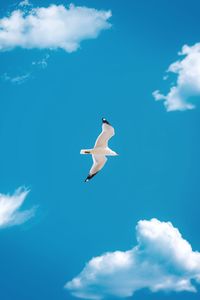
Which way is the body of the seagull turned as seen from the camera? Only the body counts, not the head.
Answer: to the viewer's right
